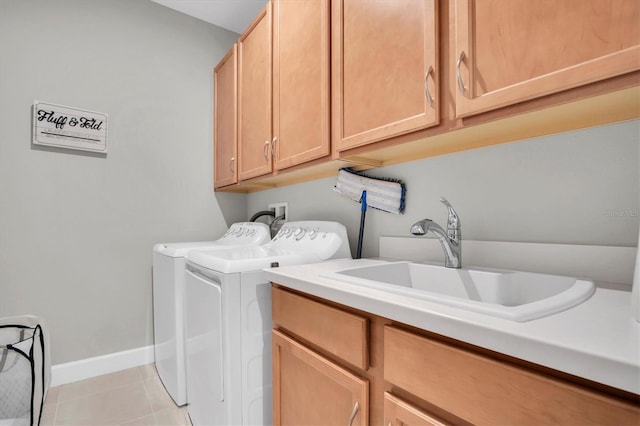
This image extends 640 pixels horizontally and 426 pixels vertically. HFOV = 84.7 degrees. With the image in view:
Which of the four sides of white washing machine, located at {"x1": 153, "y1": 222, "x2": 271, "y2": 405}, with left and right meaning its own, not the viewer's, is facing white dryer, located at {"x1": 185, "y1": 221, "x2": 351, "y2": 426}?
left

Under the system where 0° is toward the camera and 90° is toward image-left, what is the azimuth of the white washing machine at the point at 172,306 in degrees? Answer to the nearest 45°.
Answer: approximately 45°

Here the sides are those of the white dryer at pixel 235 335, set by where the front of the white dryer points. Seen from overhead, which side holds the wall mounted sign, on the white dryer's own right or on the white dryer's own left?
on the white dryer's own right

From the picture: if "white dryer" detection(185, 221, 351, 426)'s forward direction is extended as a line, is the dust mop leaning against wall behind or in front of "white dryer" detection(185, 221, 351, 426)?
behind

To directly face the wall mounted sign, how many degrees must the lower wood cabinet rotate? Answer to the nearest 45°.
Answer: approximately 45° to its right

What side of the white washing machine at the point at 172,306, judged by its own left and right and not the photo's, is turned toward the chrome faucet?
left

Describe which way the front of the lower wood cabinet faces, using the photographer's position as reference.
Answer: facing the viewer and to the left of the viewer

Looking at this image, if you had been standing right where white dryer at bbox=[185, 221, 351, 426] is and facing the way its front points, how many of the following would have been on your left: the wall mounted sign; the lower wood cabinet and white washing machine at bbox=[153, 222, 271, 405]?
1

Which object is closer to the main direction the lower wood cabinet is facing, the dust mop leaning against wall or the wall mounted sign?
the wall mounted sign

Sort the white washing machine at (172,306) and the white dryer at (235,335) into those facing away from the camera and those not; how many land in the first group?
0

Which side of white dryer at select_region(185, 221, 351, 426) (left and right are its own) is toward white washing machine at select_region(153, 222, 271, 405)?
right

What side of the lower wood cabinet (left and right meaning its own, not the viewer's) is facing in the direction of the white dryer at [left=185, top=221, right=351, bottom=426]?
right

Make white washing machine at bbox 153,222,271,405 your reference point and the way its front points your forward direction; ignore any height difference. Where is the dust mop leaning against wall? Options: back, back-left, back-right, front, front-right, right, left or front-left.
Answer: left
